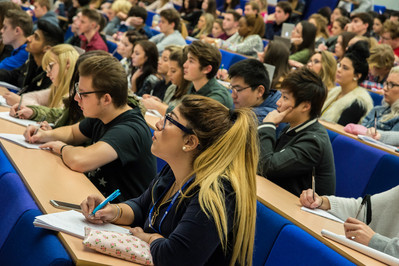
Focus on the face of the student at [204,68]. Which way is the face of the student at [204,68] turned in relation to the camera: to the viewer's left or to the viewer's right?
to the viewer's left

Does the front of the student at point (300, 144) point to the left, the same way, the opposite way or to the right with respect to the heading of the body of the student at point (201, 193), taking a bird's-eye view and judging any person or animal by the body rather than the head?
the same way

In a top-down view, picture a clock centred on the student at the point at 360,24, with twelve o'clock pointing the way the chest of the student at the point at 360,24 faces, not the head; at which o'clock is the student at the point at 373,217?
the student at the point at 373,217 is roughly at 9 o'clock from the student at the point at 360,24.

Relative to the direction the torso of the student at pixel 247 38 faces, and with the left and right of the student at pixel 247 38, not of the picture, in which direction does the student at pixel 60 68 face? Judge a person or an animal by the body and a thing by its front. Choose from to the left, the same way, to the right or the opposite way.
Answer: the same way

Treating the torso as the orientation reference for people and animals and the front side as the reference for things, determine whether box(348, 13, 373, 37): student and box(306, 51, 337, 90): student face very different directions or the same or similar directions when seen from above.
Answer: same or similar directions

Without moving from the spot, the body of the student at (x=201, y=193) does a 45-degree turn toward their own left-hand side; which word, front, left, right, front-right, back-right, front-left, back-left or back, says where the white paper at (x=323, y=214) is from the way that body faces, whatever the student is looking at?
back

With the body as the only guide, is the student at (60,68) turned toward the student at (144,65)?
no

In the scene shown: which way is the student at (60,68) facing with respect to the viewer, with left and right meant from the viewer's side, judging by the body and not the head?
facing to the left of the viewer

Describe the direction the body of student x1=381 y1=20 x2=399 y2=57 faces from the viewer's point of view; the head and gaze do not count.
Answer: to the viewer's left

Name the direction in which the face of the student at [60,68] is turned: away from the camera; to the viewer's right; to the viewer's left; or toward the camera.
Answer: to the viewer's left

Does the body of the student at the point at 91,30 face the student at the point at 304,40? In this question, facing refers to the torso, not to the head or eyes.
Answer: no

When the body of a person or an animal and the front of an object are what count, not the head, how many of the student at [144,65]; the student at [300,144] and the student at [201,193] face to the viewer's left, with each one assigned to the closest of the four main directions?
3
